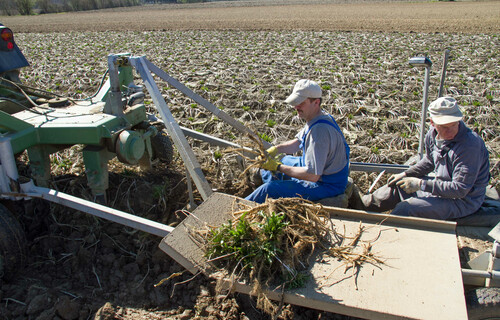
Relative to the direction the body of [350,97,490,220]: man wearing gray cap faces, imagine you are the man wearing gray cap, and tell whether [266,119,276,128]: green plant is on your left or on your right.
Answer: on your right

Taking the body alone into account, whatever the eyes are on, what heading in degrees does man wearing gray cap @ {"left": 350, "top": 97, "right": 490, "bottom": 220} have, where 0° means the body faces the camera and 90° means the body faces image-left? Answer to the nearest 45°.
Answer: approximately 45°

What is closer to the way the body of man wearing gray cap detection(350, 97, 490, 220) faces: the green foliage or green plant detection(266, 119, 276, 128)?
the green foliage

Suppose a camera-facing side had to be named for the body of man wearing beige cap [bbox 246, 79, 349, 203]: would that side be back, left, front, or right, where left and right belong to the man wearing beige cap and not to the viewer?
left

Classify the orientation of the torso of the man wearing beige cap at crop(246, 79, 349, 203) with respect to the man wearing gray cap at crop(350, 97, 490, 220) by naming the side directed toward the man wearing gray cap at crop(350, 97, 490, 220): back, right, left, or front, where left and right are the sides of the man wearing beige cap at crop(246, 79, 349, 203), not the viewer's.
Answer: back

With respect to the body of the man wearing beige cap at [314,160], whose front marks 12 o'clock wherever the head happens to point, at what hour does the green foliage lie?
The green foliage is roughly at 10 o'clock from the man wearing beige cap.

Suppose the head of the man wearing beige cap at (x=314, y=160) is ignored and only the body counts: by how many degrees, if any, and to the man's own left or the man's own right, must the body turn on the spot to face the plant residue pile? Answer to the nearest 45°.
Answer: approximately 90° to the man's own left

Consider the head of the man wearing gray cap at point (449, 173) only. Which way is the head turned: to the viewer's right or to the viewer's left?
to the viewer's left

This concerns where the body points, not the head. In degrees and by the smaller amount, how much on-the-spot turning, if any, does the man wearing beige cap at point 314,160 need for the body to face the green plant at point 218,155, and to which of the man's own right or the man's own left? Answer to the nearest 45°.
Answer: approximately 45° to the man's own right
